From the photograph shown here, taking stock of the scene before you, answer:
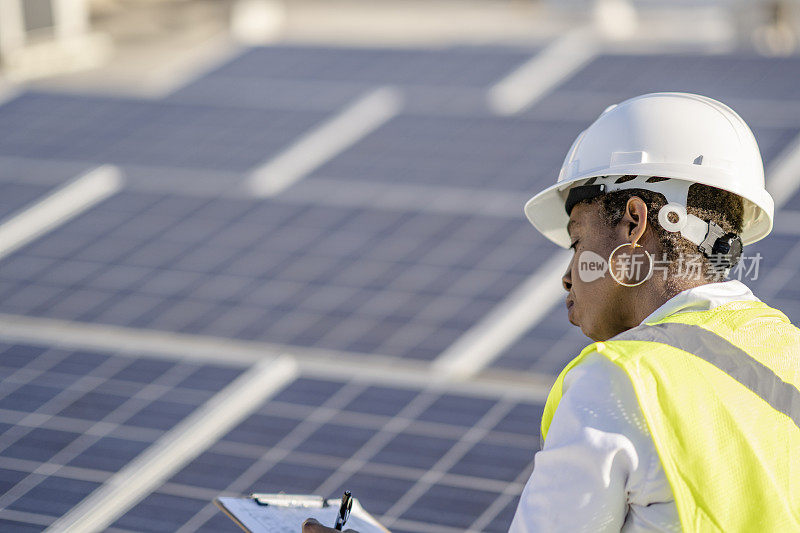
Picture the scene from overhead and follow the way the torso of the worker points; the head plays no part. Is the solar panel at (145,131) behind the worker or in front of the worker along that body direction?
in front

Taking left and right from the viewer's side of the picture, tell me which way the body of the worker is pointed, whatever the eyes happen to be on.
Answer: facing away from the viewer and to the left of the viewer

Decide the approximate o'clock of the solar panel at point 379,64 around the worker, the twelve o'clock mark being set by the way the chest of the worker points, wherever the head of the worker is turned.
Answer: The solar panel is roughly at 1 o'clock from the worker.

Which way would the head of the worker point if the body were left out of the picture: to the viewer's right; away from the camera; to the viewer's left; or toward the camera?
to the viewer's left

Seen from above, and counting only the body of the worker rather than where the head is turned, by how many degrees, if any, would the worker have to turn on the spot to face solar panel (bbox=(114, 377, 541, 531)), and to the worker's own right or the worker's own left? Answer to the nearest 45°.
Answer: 0° — they already face it
